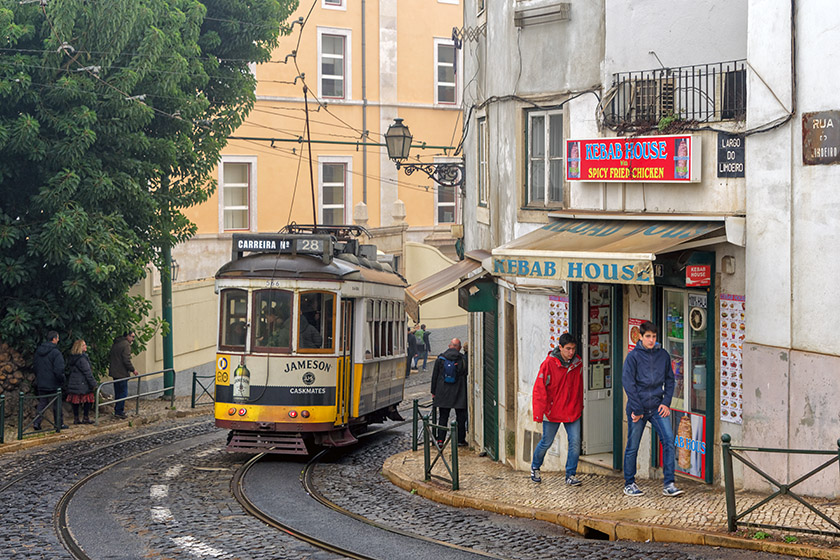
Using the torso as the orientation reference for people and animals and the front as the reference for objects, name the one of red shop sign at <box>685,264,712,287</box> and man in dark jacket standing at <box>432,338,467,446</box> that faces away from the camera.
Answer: the man in dark jacket standing

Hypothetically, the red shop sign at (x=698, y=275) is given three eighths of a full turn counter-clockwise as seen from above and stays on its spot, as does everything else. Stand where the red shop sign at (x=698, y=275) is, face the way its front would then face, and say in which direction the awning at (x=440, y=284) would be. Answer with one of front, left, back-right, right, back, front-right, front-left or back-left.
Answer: left

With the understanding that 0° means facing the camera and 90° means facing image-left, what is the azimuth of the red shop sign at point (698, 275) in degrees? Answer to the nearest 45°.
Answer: approximately 0°

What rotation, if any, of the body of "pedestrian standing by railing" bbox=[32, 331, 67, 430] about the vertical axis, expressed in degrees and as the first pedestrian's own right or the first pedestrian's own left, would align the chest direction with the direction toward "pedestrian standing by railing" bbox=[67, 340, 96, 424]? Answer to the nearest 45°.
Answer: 0° — they already face them

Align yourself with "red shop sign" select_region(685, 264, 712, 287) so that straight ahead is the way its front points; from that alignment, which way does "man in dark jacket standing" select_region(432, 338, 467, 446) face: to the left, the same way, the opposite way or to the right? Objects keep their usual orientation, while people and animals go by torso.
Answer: the opposite way

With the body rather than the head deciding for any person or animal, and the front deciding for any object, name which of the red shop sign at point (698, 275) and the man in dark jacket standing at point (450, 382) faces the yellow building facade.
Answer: the man in dark jacket standing

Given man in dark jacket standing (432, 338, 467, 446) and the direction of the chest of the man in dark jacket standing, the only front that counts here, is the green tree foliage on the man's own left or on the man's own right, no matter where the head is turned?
on the man's own left

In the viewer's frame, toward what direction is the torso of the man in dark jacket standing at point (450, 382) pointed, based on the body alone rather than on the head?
away from the camera

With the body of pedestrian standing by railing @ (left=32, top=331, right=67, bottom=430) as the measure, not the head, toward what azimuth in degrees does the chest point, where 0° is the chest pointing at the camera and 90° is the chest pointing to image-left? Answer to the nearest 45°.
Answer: approximately 225°

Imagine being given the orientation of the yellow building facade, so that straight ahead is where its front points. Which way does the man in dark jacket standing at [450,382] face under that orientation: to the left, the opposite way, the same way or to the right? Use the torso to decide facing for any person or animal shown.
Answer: the opposite way
